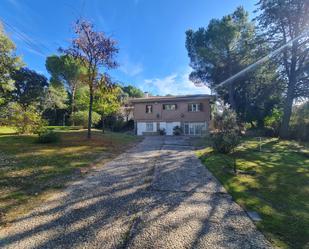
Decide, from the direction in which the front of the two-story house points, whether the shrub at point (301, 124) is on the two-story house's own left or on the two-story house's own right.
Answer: on the two-story house's own left

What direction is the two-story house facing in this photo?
toward the camera

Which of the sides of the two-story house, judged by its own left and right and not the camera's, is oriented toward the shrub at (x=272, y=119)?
left

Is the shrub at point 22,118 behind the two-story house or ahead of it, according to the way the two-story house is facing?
ahead

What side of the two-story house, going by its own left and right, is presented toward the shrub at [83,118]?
right

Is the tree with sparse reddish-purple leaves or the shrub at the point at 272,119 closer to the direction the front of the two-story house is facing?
the tree with sparse reddish-purple leaves

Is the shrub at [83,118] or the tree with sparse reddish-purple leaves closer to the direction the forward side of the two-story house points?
the tree with sparse reddish-purple leaves

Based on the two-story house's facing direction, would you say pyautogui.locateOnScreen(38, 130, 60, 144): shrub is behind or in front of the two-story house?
in front

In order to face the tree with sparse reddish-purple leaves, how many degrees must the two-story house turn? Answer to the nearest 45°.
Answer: approximately 45° to its right

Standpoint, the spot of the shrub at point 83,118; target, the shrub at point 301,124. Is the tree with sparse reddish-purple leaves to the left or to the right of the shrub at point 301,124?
right
